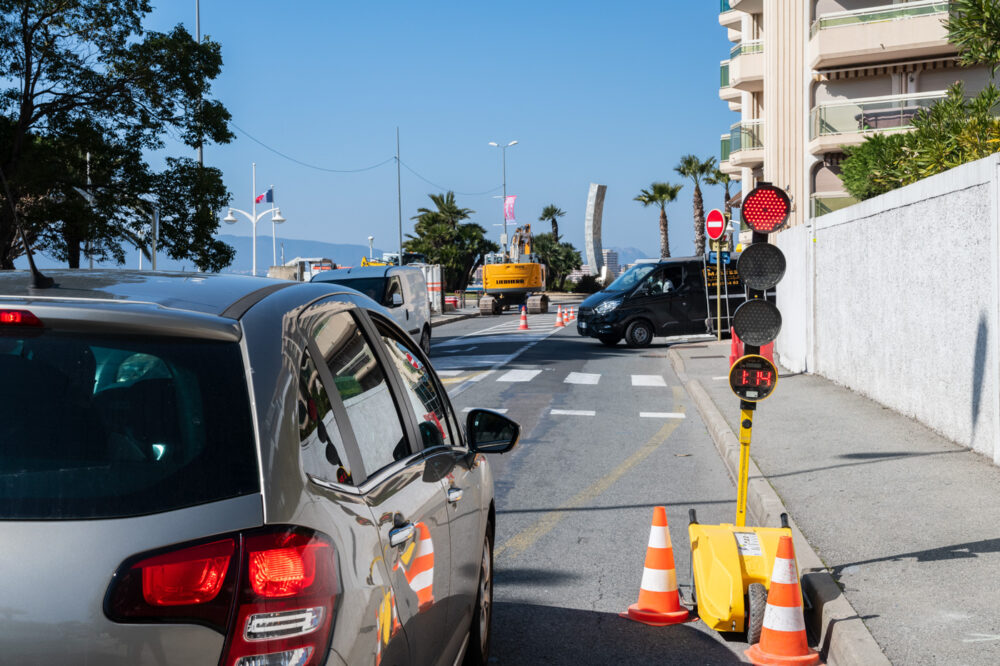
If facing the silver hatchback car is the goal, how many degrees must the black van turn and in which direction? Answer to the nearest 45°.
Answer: approximately 45° to its left

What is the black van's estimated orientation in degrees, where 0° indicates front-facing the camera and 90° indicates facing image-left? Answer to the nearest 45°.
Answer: approximately 45°

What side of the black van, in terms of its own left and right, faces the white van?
front

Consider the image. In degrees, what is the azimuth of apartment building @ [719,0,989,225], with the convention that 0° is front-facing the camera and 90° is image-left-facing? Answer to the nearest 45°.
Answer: approximately 45°

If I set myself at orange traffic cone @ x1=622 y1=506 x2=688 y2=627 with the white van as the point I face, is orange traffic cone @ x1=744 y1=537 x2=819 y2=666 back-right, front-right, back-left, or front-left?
back-right

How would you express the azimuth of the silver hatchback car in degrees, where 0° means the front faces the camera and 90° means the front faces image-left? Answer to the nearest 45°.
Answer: approximately 225°

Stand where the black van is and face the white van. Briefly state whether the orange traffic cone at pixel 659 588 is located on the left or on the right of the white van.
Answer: left

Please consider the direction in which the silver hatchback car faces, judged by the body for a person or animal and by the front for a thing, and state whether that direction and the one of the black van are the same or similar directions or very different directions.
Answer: very different directions

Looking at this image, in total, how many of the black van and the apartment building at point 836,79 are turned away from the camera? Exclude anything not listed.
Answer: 0

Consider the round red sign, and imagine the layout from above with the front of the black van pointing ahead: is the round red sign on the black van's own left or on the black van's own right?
on the black van's own left
